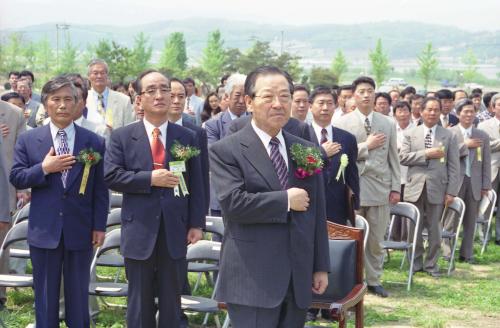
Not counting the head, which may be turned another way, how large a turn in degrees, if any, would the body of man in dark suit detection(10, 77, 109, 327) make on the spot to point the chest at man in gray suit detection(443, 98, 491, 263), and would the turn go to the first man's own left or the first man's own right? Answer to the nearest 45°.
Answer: approximately 135° to the first man's own left

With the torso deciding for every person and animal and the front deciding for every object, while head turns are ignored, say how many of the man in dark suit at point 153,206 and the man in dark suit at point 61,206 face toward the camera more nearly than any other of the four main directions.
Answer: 2

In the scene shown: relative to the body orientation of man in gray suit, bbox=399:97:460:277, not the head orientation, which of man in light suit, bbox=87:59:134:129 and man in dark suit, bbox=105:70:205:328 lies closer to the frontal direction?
the man in dark suit

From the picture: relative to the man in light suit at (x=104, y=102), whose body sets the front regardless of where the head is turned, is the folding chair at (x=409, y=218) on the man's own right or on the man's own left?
on the man's own left

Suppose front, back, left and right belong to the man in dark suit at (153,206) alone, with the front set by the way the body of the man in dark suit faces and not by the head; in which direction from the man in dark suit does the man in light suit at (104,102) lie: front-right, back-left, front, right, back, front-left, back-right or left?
back

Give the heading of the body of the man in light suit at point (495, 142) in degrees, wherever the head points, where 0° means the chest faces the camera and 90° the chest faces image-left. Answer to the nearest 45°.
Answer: approximately 315°
